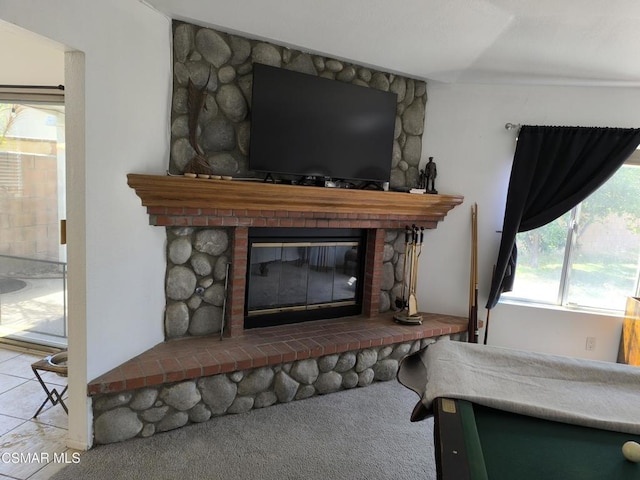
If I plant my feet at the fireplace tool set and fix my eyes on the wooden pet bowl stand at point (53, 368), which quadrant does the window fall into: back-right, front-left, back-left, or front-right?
back-left

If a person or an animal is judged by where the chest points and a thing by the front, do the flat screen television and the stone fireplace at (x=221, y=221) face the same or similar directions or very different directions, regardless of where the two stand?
same or similar directions

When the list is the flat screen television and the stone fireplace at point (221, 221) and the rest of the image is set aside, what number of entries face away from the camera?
0

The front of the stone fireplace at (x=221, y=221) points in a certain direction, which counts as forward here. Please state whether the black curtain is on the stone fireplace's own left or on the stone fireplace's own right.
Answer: on the stone fireplace's own left

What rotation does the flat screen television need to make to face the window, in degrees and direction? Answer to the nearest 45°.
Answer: approximately 45° to its left

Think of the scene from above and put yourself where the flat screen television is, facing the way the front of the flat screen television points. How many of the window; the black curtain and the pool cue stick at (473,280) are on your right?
0

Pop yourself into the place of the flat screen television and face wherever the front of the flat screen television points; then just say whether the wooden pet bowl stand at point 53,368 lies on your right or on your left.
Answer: on your right

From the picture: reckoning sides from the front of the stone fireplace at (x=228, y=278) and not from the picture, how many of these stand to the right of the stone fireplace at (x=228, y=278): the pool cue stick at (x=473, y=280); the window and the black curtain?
0

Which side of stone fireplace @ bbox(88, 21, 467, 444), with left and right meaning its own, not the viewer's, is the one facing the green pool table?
front

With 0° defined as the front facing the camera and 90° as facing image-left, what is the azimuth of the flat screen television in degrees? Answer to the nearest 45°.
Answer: approximately 315°

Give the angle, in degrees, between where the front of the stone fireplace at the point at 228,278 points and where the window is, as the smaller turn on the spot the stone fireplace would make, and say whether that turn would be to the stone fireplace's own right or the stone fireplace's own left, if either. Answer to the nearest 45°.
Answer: approximately 45° to the stone fireplace's own left

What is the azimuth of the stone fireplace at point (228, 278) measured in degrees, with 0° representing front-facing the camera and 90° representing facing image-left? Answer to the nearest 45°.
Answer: approximately 315°

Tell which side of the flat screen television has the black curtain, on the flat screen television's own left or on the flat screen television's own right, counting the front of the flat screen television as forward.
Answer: on the flat screen television's own left

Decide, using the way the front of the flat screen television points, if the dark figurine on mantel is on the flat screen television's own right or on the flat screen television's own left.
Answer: on the flat screen television's own left
